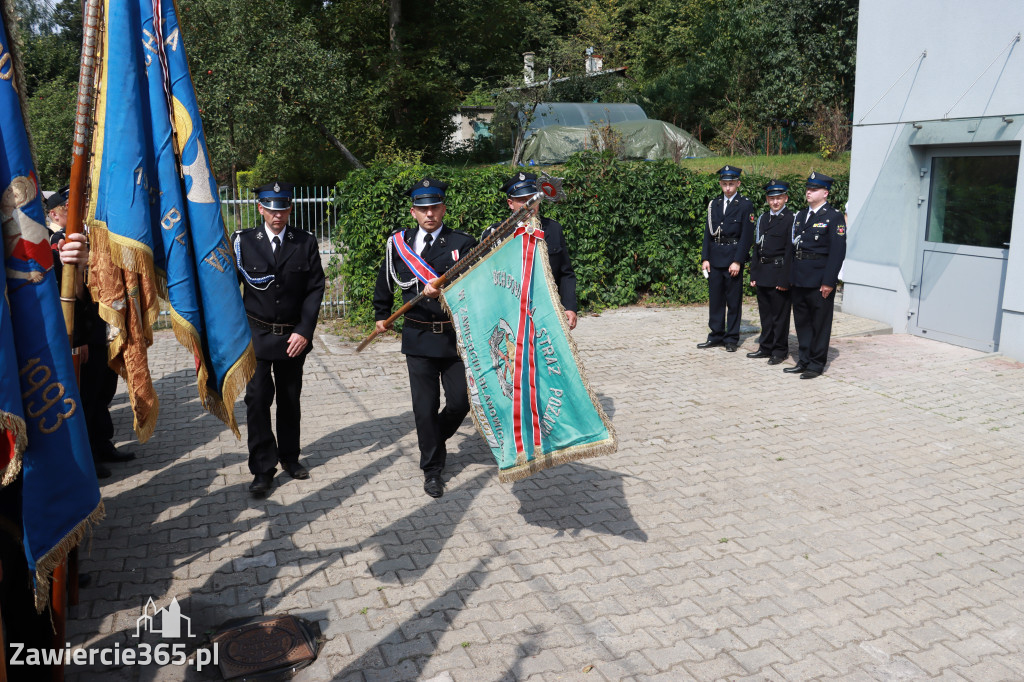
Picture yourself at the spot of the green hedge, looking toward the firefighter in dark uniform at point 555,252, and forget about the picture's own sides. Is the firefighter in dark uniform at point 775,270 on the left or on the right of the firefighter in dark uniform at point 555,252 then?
left

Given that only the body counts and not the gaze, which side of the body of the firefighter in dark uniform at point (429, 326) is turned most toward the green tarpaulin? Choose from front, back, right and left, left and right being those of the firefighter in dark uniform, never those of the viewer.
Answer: back

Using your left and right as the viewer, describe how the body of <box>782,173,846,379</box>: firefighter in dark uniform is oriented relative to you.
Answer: facing the viewer and to the left of the viewer

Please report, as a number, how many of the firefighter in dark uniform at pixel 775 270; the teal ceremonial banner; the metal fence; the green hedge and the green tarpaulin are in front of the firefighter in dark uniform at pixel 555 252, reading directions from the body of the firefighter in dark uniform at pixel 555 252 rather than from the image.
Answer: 1

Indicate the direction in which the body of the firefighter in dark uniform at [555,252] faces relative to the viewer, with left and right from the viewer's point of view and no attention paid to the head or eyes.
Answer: facing the viewer

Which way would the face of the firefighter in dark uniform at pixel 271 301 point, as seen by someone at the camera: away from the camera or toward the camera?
toward the camera

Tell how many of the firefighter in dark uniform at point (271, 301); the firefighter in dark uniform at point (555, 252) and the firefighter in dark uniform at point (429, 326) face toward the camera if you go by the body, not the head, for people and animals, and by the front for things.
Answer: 3

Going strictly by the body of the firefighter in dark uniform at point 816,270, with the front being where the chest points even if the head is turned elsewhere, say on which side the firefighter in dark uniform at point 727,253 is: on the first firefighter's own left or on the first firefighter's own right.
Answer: on the first firefighter's own right

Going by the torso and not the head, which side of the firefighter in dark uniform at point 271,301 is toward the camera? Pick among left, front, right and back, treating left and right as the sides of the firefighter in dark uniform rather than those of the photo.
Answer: front

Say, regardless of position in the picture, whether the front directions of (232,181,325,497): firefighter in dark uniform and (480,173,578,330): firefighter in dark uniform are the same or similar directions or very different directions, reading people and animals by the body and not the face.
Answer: same or similar directions

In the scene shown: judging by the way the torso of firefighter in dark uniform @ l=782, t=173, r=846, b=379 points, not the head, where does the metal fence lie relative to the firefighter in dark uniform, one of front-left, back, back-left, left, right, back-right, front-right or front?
front-right

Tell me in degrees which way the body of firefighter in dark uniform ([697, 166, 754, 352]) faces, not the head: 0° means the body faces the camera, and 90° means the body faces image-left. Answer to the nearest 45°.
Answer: approximately 45°

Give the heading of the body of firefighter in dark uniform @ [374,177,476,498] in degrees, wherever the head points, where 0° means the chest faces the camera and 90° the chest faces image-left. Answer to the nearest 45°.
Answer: approximately 0°
